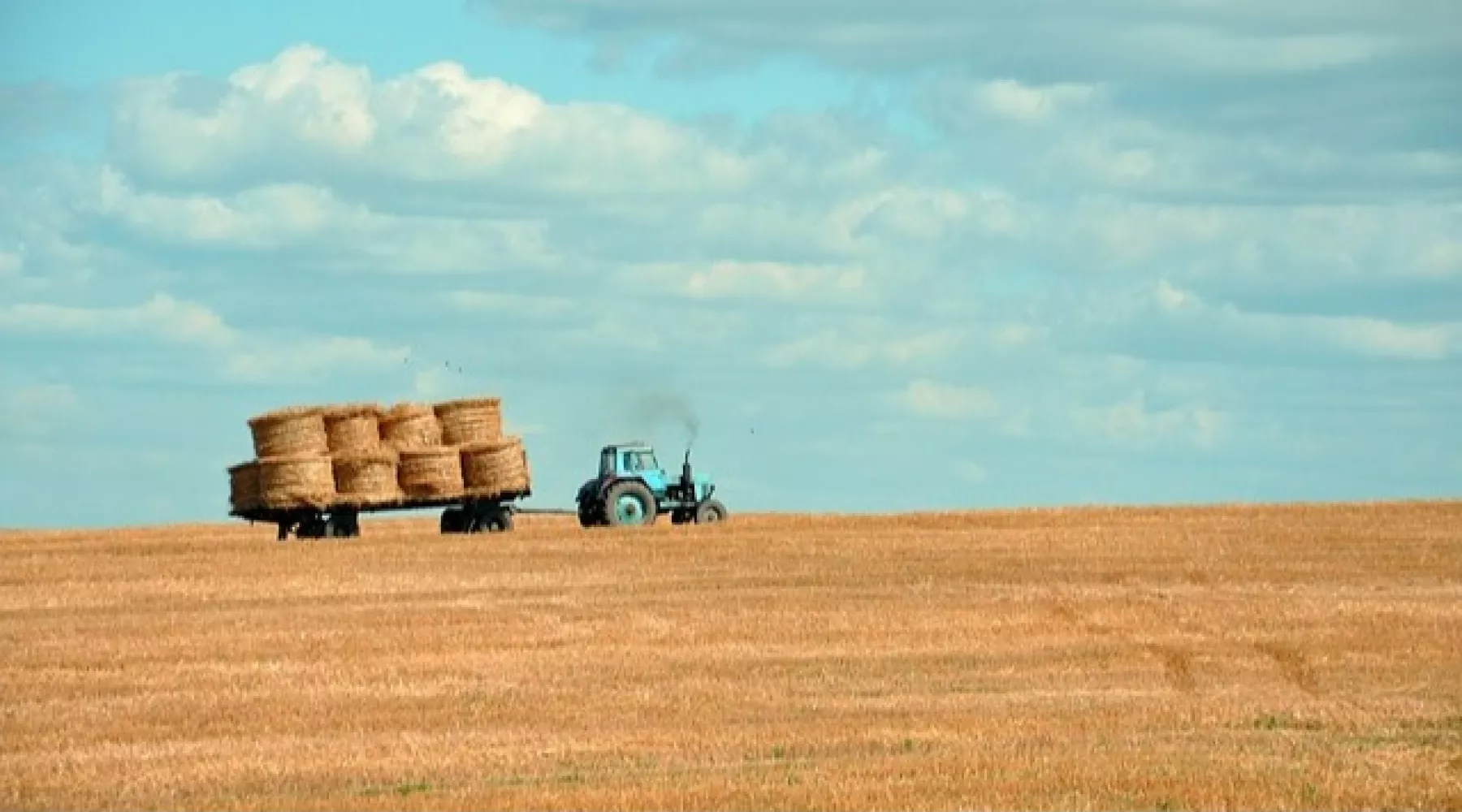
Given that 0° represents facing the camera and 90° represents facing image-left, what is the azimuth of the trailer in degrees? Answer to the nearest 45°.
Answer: approximately 270°

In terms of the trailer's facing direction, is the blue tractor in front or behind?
in front
